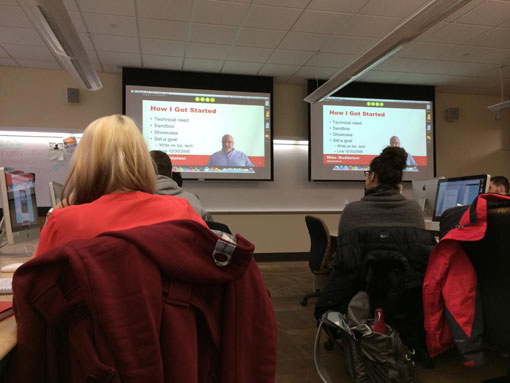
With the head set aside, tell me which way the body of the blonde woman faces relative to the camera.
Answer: away from the camera

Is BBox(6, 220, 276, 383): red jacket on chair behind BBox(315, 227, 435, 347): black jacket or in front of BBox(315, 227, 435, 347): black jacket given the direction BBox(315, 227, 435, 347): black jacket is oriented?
behind

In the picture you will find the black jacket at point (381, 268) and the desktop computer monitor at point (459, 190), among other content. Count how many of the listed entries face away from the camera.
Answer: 1

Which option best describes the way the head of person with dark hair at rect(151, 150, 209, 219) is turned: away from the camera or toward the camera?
away from the camera

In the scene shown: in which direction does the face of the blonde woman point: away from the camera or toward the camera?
away from the camera

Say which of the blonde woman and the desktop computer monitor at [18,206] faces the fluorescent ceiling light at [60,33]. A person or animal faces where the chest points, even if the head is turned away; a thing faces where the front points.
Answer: the blonde woman

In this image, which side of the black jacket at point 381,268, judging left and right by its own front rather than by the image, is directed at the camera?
back

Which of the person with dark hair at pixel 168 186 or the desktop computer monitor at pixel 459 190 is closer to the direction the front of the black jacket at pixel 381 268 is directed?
the desktop computer monitor

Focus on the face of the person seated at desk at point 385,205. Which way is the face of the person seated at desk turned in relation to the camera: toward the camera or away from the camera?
away from the camera

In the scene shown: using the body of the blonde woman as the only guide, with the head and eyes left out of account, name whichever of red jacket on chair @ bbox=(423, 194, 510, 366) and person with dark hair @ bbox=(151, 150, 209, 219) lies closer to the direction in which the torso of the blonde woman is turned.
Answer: the person with dark hair
